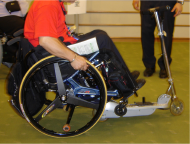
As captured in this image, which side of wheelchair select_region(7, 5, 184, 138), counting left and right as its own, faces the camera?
right

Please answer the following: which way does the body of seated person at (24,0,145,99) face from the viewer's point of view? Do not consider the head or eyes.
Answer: to the viewer's right

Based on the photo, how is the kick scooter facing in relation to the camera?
to the viewer's right

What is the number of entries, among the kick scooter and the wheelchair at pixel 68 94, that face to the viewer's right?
2
